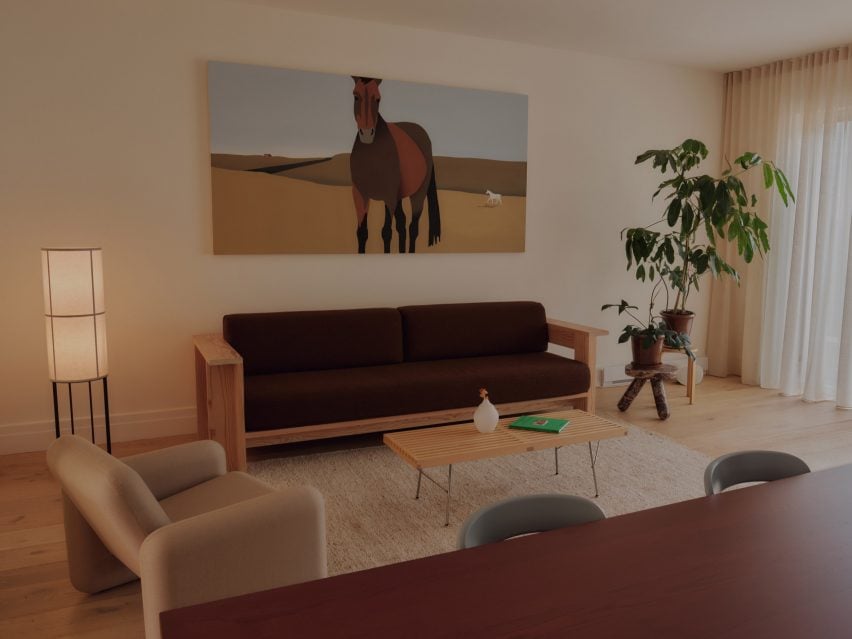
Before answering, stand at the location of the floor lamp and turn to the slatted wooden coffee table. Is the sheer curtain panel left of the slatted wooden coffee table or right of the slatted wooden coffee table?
left

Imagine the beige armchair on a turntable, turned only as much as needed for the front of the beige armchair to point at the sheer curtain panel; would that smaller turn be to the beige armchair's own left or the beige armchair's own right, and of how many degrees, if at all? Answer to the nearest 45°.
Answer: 0° — it already faces it

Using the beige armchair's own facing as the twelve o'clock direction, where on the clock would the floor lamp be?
The floor lamp is roughly at 10 o'clock from the beige armchair.

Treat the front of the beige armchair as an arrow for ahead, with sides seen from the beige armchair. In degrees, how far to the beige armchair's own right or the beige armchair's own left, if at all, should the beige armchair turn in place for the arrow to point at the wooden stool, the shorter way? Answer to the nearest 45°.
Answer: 0° — it already faces it

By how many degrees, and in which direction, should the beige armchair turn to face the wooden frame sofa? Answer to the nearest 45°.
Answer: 0° — it already faces it

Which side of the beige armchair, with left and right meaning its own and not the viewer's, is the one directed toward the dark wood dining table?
right

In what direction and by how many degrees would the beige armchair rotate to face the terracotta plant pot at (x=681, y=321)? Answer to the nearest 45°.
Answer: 0° — it already faces it

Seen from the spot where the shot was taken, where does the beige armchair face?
facing away from the viewer and to the right of the viewer
